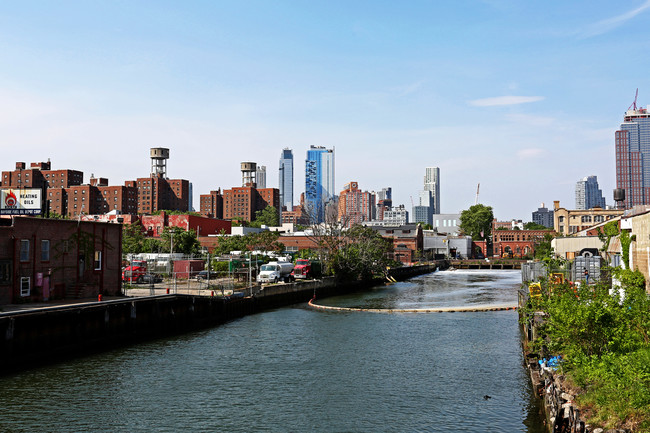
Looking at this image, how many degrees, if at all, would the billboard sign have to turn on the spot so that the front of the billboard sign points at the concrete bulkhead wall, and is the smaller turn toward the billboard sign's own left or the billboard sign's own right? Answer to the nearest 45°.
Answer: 0° — it already faces it

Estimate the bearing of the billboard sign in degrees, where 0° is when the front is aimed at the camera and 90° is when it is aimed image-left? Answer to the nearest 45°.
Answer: approximately 0°
